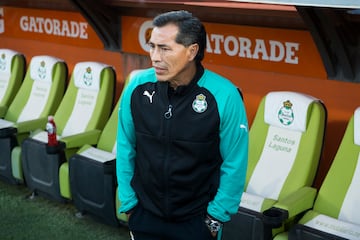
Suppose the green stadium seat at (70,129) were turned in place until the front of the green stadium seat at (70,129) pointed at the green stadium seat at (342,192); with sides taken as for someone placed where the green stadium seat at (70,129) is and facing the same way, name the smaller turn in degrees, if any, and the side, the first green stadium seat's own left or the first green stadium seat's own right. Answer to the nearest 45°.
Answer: approximately 90° to the first green stadium seat's own left

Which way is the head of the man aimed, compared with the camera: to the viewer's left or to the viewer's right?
to the viewer's left

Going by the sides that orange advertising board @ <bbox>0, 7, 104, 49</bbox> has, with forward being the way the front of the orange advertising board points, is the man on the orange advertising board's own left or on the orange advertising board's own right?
on the orange advertising board's own left

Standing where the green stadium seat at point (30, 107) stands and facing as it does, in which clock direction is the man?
The man is roughly at 10 o'clock from the green stadium seat.

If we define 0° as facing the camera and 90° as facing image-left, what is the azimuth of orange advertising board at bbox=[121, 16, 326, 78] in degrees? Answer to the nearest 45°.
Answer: approximately 45°

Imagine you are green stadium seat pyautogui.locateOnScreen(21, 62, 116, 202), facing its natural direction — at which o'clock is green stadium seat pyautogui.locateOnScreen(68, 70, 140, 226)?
green stadium seat pyautogui.locateOnScreen(68, 70, 140, 226) is roughly at 10 o'clock from green stadium seat pyautogui.locateOnScreen(21, 62, 116, 202).
